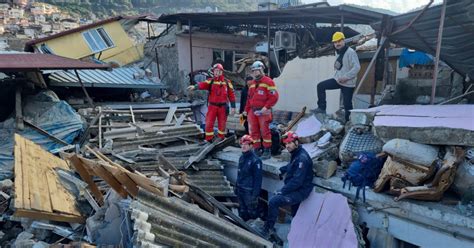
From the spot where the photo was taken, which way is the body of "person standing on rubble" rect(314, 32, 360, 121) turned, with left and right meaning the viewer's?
facing the viewer and to the left of the viewer

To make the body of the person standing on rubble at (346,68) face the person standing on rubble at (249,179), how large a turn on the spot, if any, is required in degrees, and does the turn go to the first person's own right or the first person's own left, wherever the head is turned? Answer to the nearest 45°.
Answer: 0° — they already face them

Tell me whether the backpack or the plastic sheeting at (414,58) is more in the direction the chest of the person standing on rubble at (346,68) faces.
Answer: the backpack

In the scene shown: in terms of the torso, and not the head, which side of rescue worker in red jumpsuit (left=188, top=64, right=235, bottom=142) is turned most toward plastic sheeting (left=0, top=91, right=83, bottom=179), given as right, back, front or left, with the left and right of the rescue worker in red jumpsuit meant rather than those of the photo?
right

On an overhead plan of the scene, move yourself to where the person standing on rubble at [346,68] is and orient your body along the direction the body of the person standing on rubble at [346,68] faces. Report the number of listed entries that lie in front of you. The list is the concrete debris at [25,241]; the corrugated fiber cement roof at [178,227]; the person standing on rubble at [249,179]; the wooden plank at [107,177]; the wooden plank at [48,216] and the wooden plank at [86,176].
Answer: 6

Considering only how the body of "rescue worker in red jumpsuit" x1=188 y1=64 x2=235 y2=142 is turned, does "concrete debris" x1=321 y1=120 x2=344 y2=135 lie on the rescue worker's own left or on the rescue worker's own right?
on the rescue worker's own left

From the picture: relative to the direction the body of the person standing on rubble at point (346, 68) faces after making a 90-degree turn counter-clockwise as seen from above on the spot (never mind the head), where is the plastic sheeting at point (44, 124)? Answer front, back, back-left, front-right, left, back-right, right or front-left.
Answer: back-right

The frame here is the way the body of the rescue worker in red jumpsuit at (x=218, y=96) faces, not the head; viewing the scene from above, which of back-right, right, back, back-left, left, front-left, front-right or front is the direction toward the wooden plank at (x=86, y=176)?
front-right

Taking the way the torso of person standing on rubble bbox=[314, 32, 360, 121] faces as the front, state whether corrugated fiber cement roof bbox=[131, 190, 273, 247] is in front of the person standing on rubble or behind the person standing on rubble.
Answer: in front

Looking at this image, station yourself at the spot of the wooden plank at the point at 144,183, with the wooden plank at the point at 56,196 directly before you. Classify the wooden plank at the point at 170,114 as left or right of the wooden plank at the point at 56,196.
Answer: right

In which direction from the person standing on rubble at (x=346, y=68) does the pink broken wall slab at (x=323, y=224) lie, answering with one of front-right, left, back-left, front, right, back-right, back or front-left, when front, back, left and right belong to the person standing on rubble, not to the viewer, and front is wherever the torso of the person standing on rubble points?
front-left

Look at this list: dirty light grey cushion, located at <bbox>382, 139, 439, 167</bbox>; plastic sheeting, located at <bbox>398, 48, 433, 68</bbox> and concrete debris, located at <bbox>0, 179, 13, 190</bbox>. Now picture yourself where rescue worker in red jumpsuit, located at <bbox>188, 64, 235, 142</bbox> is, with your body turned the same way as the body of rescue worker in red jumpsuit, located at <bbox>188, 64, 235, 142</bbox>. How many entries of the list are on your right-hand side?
1

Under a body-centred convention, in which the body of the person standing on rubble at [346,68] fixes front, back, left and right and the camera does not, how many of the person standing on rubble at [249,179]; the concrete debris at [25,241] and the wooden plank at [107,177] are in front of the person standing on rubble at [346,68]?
3

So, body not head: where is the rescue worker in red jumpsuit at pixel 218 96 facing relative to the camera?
toward the camera

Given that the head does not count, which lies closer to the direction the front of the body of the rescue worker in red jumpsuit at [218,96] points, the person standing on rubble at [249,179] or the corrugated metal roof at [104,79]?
the person standing on rubble

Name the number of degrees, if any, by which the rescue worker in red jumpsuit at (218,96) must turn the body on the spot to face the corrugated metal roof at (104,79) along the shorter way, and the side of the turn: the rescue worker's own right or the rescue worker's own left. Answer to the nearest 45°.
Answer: approximately 135° to the rescue worker's own right

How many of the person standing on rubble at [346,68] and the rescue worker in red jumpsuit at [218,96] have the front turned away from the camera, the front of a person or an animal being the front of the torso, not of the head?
0
